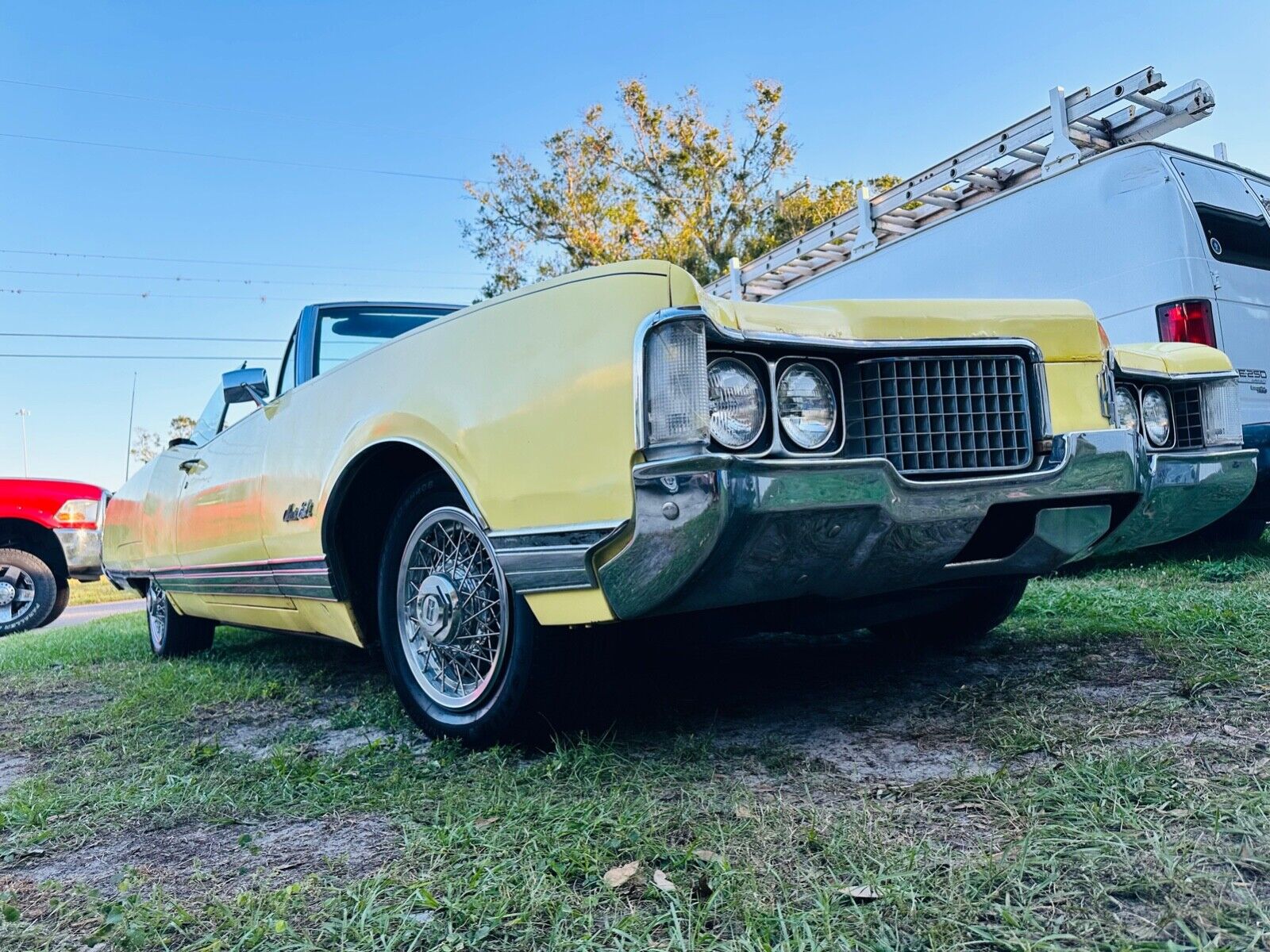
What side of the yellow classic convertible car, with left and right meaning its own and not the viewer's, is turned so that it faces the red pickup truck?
back

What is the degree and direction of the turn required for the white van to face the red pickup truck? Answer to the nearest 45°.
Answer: approximately 45° to its left

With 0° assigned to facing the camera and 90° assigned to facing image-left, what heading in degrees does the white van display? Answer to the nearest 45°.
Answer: approximately 135°

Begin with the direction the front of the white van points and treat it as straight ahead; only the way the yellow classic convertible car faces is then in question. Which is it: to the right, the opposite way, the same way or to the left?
the opposite way

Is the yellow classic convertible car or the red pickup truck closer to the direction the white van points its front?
the red pickup truck

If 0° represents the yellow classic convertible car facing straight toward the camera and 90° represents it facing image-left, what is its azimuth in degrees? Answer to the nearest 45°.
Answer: approximately 315°

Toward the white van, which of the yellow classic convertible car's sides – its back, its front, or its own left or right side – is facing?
left
